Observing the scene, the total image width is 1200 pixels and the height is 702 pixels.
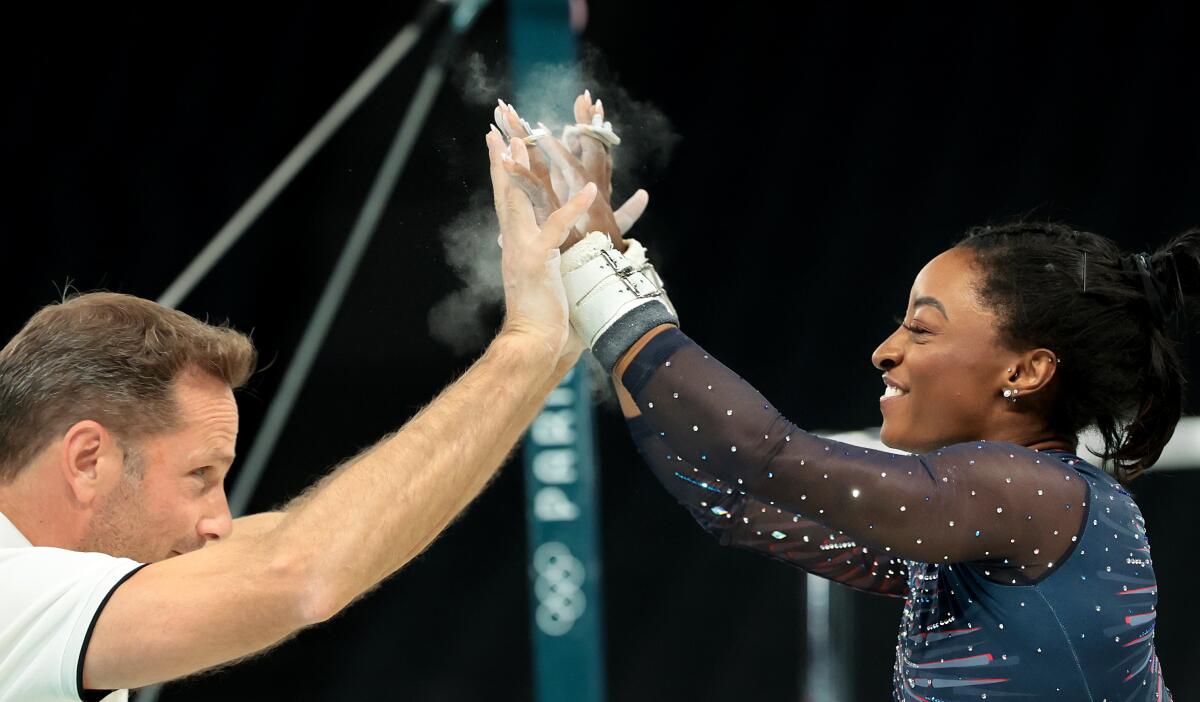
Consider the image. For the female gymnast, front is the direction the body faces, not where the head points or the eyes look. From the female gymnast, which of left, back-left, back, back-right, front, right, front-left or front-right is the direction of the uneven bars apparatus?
front-right

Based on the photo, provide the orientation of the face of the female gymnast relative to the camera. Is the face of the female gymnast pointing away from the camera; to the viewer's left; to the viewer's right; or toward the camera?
to the viewer's left

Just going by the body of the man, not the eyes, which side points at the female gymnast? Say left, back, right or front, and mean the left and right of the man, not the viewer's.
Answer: front

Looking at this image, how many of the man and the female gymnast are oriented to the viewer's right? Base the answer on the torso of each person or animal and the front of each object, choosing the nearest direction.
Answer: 1

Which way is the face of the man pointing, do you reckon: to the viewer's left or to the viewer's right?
to the viewer's right

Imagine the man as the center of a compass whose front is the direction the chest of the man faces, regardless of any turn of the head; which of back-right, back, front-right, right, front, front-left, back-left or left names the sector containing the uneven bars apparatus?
left

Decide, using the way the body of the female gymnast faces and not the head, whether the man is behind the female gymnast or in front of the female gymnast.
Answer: in front

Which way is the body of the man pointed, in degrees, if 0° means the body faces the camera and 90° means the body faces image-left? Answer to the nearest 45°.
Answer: approximately 270°

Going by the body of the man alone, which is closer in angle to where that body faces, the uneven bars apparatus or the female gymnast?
the female gymnast

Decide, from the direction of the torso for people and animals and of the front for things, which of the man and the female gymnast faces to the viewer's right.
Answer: the man

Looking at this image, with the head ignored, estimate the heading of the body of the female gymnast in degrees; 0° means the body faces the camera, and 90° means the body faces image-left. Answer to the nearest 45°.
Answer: approximately 90°
